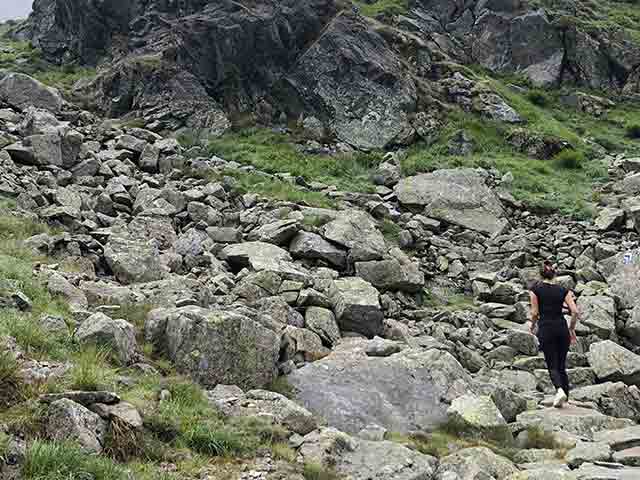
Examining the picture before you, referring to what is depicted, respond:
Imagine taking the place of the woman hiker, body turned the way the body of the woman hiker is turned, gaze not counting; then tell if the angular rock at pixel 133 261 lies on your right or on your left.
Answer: on your left

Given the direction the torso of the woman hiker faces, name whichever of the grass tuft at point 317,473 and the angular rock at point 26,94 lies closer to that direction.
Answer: the angular rock

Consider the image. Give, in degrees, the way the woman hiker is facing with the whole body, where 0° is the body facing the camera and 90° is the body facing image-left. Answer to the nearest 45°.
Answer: approximately 180°

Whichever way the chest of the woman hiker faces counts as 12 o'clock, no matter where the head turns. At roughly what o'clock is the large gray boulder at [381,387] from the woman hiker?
The large gray boulder is roughly at 8 o'clock from the woman hiker.

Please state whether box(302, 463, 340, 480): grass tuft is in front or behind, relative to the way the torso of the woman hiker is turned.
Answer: behind

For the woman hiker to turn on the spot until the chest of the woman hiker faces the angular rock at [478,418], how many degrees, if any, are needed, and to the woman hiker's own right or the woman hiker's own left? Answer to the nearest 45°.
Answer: approximately 135° to the woman hiker's own left

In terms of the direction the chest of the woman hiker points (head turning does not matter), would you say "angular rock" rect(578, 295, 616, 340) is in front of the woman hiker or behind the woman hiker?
in front

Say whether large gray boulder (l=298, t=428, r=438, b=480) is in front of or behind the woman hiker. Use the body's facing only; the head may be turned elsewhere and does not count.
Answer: behind

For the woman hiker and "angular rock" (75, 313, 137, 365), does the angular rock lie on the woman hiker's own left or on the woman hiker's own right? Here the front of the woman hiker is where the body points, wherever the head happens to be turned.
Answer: on the woman hiker's own left

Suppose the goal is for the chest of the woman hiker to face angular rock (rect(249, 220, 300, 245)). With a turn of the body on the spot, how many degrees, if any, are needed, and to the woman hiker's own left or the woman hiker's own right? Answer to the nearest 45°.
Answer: approximately 45° to the woman hiker's own left

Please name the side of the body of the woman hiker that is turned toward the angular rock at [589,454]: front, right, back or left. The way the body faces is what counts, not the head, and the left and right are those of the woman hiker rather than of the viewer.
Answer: back

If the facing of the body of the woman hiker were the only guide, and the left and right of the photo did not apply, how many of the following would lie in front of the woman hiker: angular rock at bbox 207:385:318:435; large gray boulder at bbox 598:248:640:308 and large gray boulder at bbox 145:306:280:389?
1

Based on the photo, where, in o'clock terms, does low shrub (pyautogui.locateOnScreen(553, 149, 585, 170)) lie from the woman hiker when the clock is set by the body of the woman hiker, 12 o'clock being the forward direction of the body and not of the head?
The low shrub is roughly at 12 o'clock from the woman hiker.
